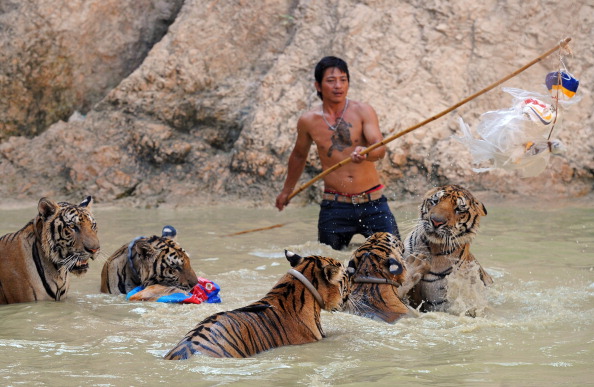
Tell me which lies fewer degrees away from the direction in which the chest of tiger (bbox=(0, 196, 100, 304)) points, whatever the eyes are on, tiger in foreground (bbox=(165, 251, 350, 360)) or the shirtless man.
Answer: the tiger in foreground

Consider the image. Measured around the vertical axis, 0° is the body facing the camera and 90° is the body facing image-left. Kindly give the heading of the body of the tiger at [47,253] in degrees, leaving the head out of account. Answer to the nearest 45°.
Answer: approximately 315°

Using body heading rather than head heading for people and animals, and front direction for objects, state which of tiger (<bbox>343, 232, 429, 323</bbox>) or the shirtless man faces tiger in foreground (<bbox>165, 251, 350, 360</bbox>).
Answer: the shirtless man

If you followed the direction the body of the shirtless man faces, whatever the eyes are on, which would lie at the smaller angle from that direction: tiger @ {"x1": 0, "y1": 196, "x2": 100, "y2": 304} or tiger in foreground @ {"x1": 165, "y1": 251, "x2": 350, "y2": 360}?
the tiger in foreground

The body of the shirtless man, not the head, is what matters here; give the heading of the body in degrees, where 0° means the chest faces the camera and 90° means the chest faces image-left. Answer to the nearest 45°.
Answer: approximately 0°

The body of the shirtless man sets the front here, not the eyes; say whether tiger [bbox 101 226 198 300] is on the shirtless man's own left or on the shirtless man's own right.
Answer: on the shirtless man's own right

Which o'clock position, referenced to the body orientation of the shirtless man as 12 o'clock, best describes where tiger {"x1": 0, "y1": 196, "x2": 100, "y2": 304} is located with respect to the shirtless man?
The tiger is roughly at 2 o'clock from the shirtless man.

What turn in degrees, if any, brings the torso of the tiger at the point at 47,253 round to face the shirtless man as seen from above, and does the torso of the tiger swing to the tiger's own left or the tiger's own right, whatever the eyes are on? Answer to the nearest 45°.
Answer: approximately 45° to the tiger's own left
